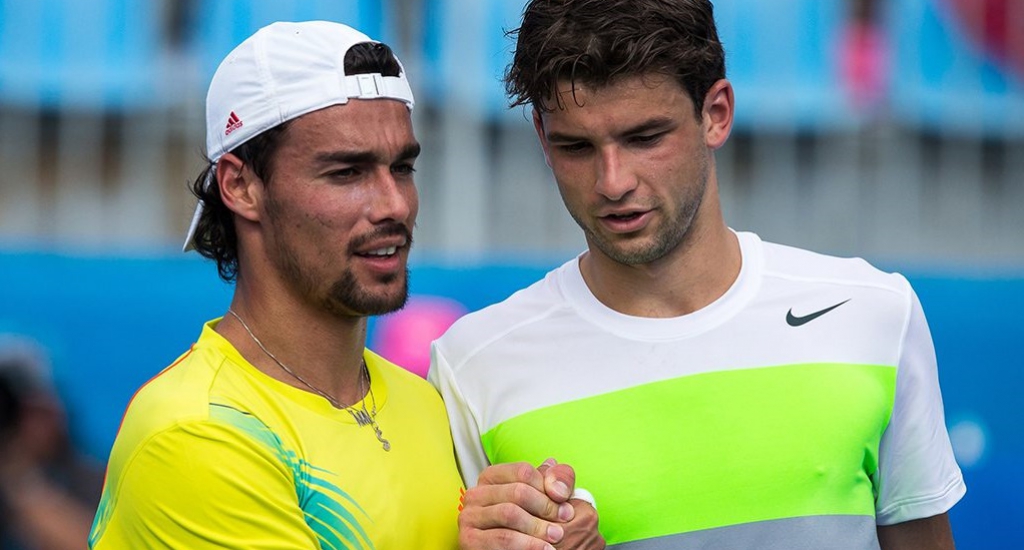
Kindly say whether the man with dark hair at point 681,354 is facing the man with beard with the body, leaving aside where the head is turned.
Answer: no

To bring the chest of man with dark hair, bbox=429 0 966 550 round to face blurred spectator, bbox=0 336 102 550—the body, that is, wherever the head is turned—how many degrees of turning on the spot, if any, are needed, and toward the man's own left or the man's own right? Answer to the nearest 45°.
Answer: approximately 135° to the man's own right

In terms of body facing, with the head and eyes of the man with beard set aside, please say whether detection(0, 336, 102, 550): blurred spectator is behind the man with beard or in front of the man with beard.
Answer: behind

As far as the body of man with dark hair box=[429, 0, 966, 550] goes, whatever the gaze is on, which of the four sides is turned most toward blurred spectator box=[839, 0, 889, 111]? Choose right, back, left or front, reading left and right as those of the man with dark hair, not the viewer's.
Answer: back

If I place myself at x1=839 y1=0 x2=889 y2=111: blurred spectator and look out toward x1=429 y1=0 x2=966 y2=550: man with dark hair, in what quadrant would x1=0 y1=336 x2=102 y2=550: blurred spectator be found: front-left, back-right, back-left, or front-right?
front-right

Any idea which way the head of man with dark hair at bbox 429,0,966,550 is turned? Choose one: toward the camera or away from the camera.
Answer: toward the camera

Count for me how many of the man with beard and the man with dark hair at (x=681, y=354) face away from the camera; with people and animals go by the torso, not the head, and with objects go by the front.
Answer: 0

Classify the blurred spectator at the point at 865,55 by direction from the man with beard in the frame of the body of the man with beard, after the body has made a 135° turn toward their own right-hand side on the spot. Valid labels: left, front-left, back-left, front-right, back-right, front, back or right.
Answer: back-right

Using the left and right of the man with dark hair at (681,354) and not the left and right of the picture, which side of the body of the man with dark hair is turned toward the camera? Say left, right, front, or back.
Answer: front

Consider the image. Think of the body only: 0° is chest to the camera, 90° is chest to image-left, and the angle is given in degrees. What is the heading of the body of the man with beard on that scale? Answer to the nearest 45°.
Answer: approximately 315°

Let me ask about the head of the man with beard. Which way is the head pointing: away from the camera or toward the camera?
toward the camera

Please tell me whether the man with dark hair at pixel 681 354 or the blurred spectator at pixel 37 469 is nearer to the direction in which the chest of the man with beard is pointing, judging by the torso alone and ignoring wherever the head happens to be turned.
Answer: the man with dark hair

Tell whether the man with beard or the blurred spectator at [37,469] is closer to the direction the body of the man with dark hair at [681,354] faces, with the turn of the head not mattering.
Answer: the man with beard
